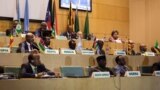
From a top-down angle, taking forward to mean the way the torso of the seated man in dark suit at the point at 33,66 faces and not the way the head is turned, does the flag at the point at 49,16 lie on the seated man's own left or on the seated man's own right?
on the seated man's own left

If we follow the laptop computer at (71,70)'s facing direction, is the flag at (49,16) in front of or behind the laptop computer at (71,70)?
in front

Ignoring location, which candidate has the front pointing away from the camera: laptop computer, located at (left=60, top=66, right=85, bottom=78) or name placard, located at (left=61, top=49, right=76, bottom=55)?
the laptop computer

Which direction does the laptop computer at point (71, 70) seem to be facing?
away from the camera

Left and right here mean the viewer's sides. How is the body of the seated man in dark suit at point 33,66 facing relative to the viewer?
facing the viewer and to the right of the viewer

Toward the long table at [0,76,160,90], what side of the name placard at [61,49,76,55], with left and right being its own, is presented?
front

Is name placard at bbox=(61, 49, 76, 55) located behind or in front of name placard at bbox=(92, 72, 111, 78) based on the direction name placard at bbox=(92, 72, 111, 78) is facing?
behind

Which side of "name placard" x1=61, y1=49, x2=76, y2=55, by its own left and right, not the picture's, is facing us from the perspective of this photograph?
front

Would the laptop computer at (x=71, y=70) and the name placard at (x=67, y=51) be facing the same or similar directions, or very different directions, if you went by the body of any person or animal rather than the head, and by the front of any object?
very different directions

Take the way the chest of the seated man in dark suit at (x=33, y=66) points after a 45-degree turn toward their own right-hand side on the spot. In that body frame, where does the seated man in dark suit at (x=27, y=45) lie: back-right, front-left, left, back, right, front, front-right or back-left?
back

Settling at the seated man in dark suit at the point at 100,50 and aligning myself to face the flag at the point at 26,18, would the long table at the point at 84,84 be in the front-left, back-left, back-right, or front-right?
back-left

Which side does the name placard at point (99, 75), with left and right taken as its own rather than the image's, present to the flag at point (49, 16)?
back

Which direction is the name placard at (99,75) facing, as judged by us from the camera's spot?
facing the viewer

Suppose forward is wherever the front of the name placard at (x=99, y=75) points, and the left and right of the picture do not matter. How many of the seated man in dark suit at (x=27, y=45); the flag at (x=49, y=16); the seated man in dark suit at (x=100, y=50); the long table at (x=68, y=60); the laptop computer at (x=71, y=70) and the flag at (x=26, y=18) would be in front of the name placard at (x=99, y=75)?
0

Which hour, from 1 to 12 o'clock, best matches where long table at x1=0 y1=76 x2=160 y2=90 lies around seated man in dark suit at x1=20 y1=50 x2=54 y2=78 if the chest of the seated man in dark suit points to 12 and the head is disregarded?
The long table is roughly at 12 o'clock from the seated man in dark suit.

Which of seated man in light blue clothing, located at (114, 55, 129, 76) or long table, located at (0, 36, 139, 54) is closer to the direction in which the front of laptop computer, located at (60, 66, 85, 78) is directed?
the long table

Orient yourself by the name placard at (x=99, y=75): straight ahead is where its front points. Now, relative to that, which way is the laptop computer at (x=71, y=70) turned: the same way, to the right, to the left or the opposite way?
the opposite way
